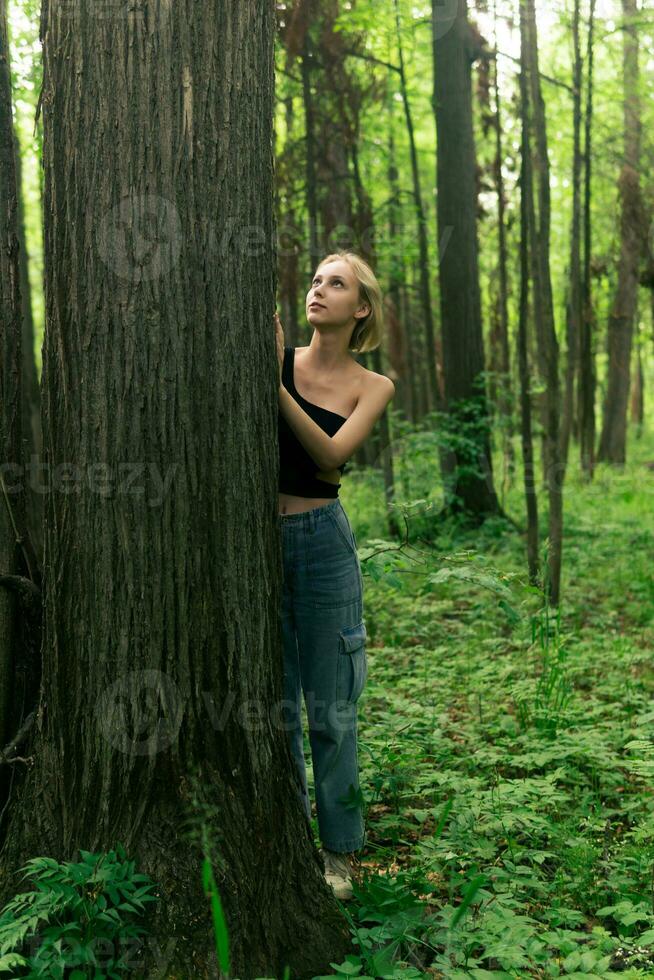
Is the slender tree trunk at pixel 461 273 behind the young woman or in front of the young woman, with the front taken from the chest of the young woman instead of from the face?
behind

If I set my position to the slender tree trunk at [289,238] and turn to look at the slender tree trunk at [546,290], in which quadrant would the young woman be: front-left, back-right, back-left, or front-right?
front-right

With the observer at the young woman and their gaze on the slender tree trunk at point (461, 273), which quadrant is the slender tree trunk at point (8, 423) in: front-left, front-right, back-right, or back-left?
front-left

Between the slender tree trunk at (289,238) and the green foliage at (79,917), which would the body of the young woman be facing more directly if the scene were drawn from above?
the green foliage

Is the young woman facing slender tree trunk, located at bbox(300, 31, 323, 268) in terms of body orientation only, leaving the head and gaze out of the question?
no

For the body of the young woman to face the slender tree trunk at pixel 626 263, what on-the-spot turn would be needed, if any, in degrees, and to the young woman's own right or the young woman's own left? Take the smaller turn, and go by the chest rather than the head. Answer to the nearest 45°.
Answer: approximately 135° to the young woman's own right

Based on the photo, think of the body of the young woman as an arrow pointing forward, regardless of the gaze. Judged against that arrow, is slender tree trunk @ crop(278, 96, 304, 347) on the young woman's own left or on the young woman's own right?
on the young woman's own right

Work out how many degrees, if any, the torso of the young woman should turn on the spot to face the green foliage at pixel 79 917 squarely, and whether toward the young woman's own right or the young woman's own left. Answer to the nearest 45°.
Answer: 0° — they already face it

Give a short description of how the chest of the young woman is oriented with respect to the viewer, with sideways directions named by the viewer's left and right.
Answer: facing the viewer and to the left of the viewer

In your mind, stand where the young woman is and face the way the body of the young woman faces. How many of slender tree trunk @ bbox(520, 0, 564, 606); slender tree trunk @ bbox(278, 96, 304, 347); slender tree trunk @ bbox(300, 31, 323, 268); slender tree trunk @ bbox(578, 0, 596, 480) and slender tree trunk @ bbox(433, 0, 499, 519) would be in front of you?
0

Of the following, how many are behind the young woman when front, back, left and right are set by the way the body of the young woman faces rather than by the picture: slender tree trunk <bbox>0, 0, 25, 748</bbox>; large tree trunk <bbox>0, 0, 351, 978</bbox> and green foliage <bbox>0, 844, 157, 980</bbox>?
0

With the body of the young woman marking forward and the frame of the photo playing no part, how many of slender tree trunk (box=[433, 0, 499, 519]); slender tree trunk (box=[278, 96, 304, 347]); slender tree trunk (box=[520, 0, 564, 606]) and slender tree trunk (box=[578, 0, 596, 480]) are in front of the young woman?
0

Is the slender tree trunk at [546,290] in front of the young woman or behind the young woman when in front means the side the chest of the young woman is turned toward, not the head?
behind

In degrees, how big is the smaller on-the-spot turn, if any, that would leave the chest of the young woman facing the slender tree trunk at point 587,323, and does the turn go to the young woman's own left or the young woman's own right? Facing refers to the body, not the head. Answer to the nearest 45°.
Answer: approximately 135° to the young woman's own right

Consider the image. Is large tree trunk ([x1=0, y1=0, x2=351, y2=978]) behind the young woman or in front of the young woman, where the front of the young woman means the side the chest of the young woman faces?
in front

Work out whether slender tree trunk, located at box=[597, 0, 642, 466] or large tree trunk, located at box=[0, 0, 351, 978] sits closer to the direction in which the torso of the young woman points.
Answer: the large tree trunk
